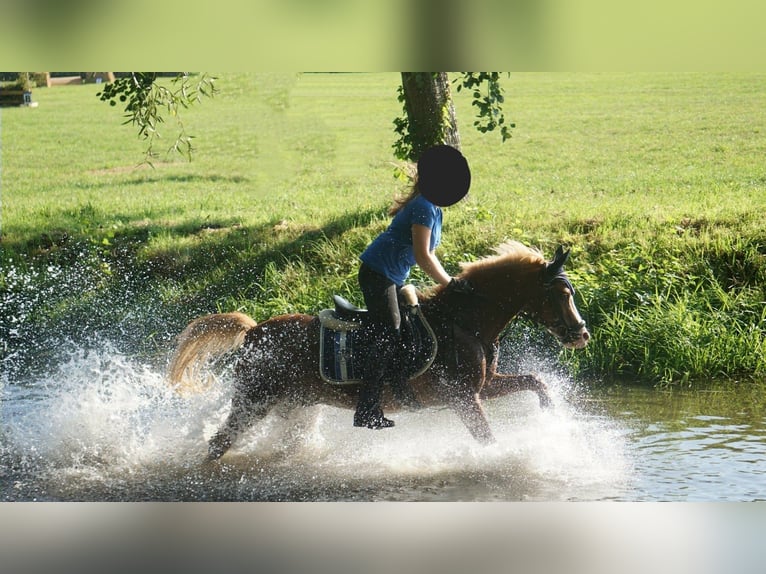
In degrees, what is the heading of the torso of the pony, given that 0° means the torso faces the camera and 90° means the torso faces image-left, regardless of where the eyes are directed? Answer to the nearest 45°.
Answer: approximately 270°

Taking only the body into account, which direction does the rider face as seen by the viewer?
to the viewer's right
